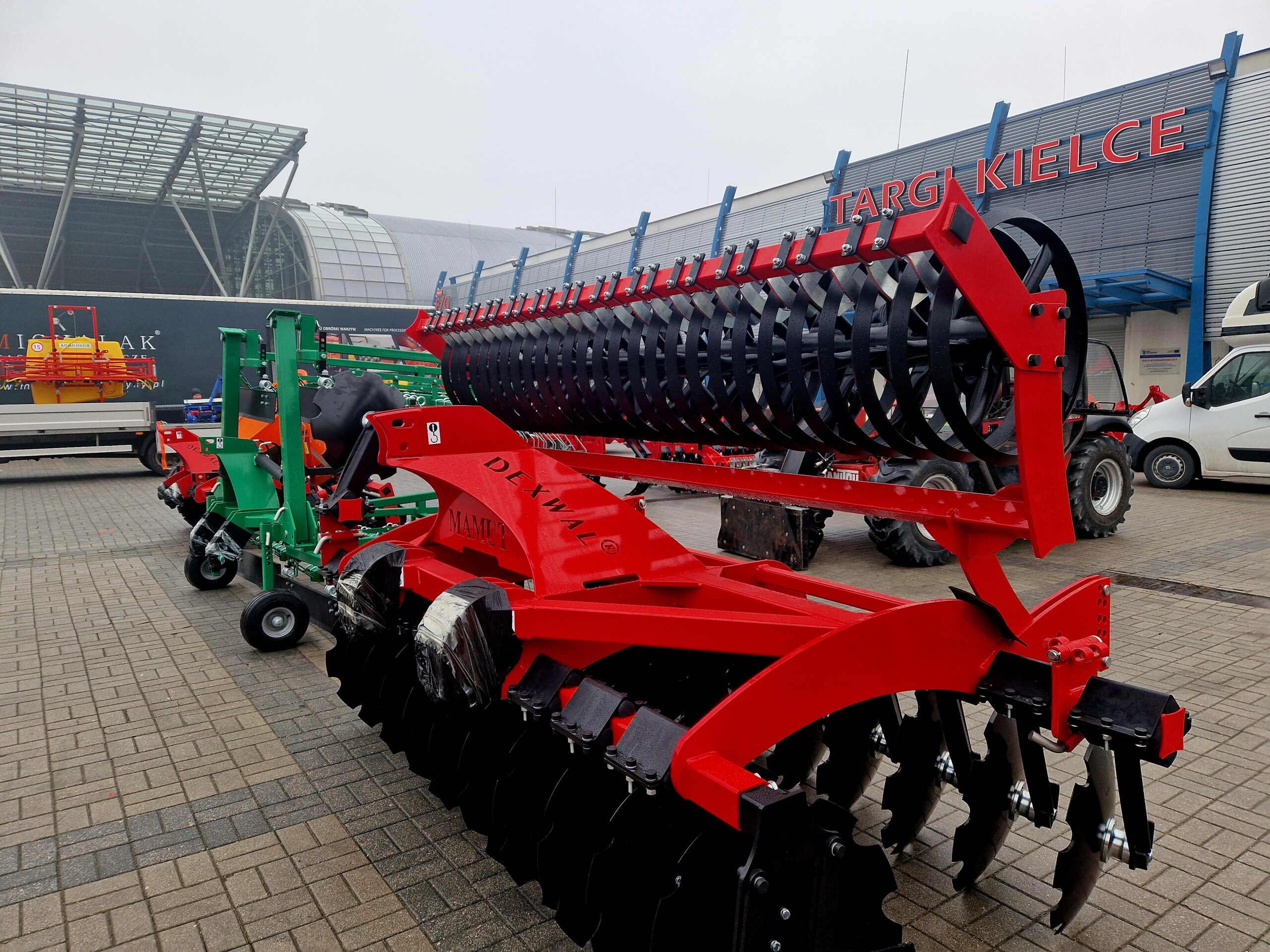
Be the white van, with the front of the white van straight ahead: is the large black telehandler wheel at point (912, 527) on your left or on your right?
on your left

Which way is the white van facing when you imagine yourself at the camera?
facing to the left of the viewer

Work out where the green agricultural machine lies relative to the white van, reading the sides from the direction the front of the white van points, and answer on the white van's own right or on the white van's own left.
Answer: on the white van's own left

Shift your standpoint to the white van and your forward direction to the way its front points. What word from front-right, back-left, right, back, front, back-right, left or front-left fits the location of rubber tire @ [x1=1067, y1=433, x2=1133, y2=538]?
left
